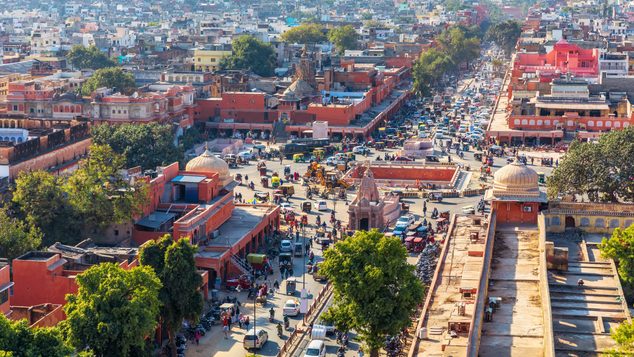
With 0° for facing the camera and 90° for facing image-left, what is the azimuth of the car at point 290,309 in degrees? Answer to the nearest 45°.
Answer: approximately 180°

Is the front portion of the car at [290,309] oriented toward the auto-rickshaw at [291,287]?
yes

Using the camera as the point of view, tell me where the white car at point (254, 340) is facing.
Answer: facing away from the viewer and to the right of the viewer

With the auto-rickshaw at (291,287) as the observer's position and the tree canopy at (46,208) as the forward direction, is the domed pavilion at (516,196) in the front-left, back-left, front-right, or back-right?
back-right

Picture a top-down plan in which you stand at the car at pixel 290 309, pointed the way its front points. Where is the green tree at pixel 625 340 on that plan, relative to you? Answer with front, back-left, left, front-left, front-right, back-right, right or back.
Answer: back-right

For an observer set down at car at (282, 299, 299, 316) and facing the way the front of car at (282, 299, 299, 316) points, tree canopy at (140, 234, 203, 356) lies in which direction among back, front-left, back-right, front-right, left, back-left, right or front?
back-left
